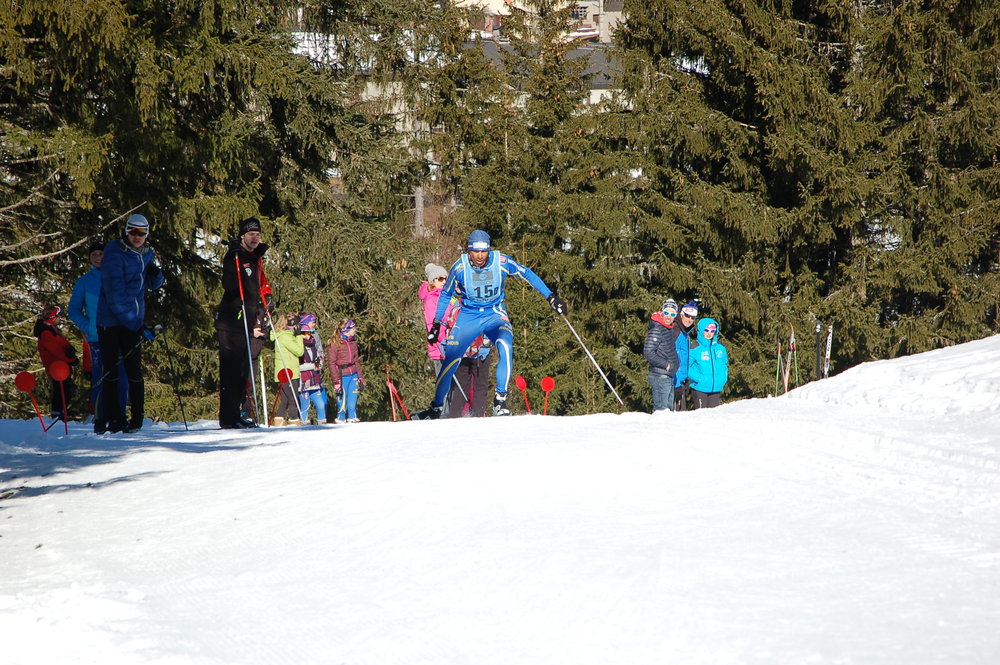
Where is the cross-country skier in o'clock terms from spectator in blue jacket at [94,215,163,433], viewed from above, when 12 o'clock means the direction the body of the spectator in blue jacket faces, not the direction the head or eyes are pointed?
The cross-country skier is roughly at 10 o'clock from the spectator in blue jacket.

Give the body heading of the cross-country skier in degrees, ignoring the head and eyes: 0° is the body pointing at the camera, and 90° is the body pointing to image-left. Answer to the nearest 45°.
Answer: approximately 0°

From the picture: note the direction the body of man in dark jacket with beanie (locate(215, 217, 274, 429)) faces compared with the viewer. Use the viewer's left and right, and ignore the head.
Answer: facing the viewer and to the right of the viewer

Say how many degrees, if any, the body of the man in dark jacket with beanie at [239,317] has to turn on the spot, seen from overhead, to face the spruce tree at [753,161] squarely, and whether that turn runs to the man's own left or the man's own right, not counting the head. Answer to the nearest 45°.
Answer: approximately 90° to the man's own left

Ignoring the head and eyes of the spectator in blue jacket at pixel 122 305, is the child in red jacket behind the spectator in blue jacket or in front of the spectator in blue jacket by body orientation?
behind

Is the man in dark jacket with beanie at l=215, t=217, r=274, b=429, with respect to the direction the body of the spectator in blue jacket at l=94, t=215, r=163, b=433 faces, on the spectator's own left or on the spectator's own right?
on the spectator's own left

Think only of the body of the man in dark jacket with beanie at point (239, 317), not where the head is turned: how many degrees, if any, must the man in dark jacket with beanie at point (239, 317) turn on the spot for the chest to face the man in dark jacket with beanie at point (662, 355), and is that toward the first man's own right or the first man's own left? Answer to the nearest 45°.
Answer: approximately 45° to the first man's own left

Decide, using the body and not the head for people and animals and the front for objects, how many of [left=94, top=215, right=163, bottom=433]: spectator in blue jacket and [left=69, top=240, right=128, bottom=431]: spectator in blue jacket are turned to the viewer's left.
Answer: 0
